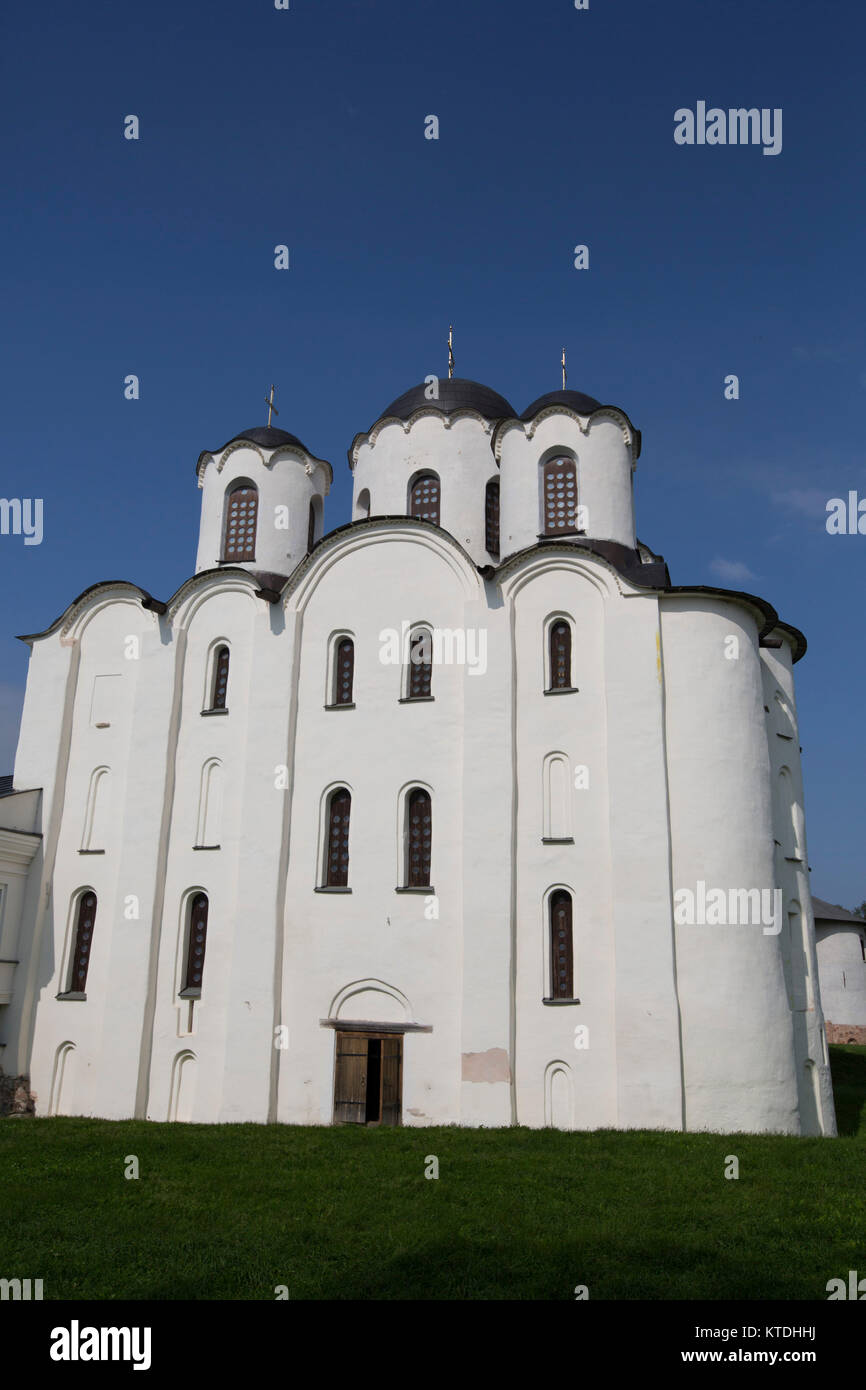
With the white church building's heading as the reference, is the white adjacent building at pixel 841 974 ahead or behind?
behind
